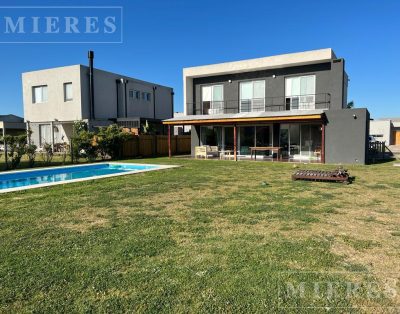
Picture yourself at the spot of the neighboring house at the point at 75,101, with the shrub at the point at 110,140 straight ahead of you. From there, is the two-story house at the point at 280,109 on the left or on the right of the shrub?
left

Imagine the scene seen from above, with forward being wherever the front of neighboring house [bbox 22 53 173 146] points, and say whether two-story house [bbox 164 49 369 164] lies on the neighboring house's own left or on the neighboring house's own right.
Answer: on the neighboring house's own left

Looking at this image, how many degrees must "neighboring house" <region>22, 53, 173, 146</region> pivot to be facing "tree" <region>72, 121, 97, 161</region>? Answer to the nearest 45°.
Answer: approximately 45° to its left

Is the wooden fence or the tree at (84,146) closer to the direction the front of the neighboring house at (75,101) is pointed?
the tree

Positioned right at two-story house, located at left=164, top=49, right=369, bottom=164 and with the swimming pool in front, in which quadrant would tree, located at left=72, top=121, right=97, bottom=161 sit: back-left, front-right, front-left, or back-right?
front-right

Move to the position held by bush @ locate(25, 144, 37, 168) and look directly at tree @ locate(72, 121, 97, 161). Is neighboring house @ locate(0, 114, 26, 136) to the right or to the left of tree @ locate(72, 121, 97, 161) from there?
left

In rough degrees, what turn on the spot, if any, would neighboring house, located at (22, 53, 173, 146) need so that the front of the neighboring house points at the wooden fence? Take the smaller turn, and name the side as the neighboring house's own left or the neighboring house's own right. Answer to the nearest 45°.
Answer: approximately 90° to the neighboring house's own left

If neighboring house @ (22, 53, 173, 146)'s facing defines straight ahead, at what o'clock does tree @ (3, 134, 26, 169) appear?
The tree is roughly at 11 o'clock from the neighboring house.

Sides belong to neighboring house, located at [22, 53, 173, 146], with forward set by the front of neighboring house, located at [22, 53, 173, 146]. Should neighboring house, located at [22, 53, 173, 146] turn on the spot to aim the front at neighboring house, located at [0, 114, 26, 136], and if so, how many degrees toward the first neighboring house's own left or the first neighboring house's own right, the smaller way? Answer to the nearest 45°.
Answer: approximately 90° to the first neighboring house's own right

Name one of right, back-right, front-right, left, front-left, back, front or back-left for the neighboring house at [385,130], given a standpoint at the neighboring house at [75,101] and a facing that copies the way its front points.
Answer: back-left

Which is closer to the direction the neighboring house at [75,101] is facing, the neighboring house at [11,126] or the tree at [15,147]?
the tree

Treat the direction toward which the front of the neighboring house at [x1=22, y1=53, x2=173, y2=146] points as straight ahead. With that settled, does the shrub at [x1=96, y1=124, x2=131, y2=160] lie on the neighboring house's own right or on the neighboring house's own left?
on the neighboring house's own left
